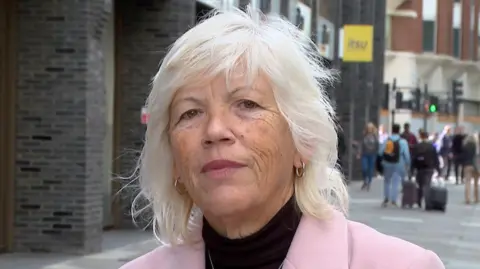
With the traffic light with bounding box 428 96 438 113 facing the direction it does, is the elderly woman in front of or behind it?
in front

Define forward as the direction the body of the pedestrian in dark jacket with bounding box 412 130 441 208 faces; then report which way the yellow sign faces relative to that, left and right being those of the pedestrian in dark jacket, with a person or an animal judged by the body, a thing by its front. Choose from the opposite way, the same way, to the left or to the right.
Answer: the opposite way

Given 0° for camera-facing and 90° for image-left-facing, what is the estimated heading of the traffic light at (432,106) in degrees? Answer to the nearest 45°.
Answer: approximately 0°

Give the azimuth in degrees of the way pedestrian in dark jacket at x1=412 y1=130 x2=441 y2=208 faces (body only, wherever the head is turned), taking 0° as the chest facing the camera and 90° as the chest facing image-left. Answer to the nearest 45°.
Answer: approximately 180°

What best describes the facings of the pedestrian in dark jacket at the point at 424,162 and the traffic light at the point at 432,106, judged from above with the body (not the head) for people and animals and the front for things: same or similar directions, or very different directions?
very different directions

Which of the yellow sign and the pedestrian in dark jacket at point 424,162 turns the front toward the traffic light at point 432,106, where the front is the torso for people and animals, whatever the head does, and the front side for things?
the pedestrian in dark jacket

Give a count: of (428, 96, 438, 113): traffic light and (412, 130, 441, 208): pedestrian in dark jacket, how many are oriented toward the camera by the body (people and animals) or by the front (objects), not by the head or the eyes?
1

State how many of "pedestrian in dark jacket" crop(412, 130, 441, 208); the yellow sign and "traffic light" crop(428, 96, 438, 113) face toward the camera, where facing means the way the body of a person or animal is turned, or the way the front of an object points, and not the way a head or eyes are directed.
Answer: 2
